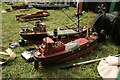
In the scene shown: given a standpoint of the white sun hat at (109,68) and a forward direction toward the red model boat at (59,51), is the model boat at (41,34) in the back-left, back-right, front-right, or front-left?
front-right

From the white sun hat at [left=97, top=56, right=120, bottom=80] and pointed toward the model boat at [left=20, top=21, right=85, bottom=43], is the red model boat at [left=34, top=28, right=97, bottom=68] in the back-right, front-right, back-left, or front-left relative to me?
front-left

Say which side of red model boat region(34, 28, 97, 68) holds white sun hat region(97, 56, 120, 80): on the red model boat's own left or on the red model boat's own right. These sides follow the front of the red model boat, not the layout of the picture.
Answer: on the red model boat's own right
